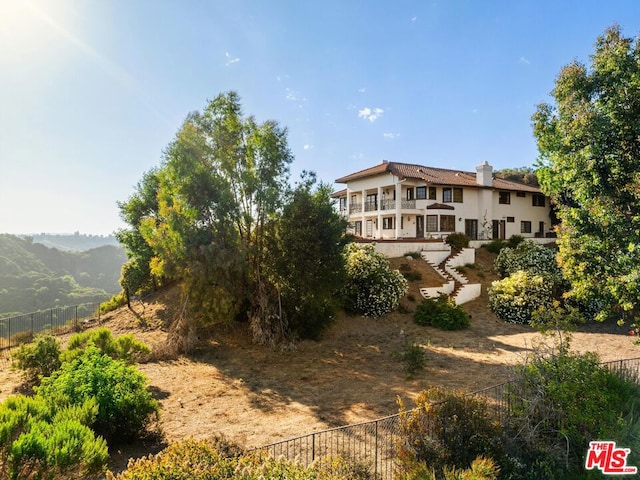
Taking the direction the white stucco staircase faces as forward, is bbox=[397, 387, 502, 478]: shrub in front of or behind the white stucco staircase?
in front

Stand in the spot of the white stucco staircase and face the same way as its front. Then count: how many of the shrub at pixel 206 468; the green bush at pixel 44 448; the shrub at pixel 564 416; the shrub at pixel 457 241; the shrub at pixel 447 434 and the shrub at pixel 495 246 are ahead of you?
4

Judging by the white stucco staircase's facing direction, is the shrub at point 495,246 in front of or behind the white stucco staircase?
behind

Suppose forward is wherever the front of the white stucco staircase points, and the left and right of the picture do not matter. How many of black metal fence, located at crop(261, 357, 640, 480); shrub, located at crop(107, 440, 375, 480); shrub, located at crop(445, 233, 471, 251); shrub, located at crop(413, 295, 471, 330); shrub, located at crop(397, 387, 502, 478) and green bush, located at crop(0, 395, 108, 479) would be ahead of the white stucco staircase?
5

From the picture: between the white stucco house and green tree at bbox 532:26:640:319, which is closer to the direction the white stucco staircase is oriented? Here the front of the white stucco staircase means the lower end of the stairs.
the green tree

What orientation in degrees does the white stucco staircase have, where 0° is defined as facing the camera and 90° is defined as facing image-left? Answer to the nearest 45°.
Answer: approximately 0°

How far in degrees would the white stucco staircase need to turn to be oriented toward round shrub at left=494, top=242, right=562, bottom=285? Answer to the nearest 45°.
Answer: approximately 90° to its left

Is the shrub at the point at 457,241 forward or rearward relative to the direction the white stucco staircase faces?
rearward

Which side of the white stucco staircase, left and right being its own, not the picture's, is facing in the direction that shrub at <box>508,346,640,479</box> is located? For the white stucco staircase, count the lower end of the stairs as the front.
front

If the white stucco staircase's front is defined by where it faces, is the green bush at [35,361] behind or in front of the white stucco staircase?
in front

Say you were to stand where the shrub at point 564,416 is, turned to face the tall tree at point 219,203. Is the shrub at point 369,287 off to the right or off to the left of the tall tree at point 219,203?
right
